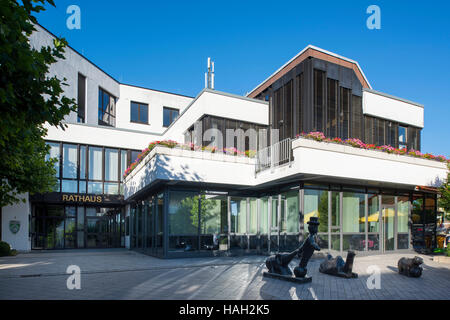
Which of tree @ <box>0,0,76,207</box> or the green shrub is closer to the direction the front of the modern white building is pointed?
the tree

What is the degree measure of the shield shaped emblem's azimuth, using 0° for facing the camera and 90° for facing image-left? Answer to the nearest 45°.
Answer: approximately 0°

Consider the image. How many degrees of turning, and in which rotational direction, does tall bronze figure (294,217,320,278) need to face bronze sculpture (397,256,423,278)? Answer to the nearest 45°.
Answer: approximately 45° to its left

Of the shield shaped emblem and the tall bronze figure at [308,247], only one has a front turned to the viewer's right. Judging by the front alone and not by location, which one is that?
the tall bronze figure
